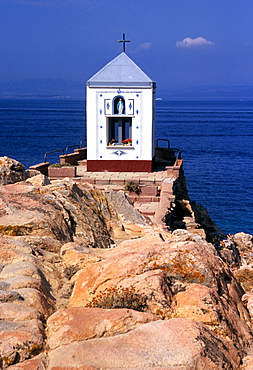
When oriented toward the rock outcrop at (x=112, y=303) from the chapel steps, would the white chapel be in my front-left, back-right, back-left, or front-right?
back-right

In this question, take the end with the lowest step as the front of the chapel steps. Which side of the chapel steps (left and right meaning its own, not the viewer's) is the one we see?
front

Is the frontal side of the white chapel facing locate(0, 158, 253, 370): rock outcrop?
yes

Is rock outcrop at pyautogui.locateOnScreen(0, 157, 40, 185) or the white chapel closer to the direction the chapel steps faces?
the rock outcrop

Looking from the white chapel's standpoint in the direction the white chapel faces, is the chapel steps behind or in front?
in front

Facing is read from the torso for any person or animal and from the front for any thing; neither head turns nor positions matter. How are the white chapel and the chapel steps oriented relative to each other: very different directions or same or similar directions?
same or similar directions

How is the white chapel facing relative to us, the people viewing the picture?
facing the viewer

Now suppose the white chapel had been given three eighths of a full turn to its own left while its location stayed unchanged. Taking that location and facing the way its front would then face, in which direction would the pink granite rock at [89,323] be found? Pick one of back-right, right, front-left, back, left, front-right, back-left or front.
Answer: back-right

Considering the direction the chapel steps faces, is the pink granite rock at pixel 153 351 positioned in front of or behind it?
in front

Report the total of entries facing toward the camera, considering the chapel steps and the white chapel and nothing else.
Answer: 2

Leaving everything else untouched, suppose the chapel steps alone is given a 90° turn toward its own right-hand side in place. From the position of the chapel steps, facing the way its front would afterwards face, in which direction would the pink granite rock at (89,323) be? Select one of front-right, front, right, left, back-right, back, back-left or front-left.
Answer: left

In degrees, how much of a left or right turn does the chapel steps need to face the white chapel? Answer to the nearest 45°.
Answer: approximately 180°
